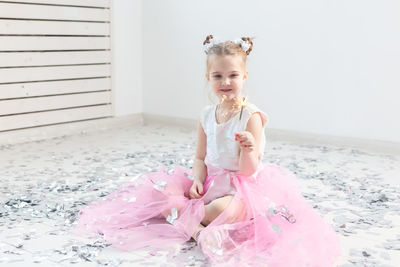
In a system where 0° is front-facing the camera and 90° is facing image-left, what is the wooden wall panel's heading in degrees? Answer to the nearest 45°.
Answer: approximately 315°

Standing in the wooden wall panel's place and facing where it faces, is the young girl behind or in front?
in front
